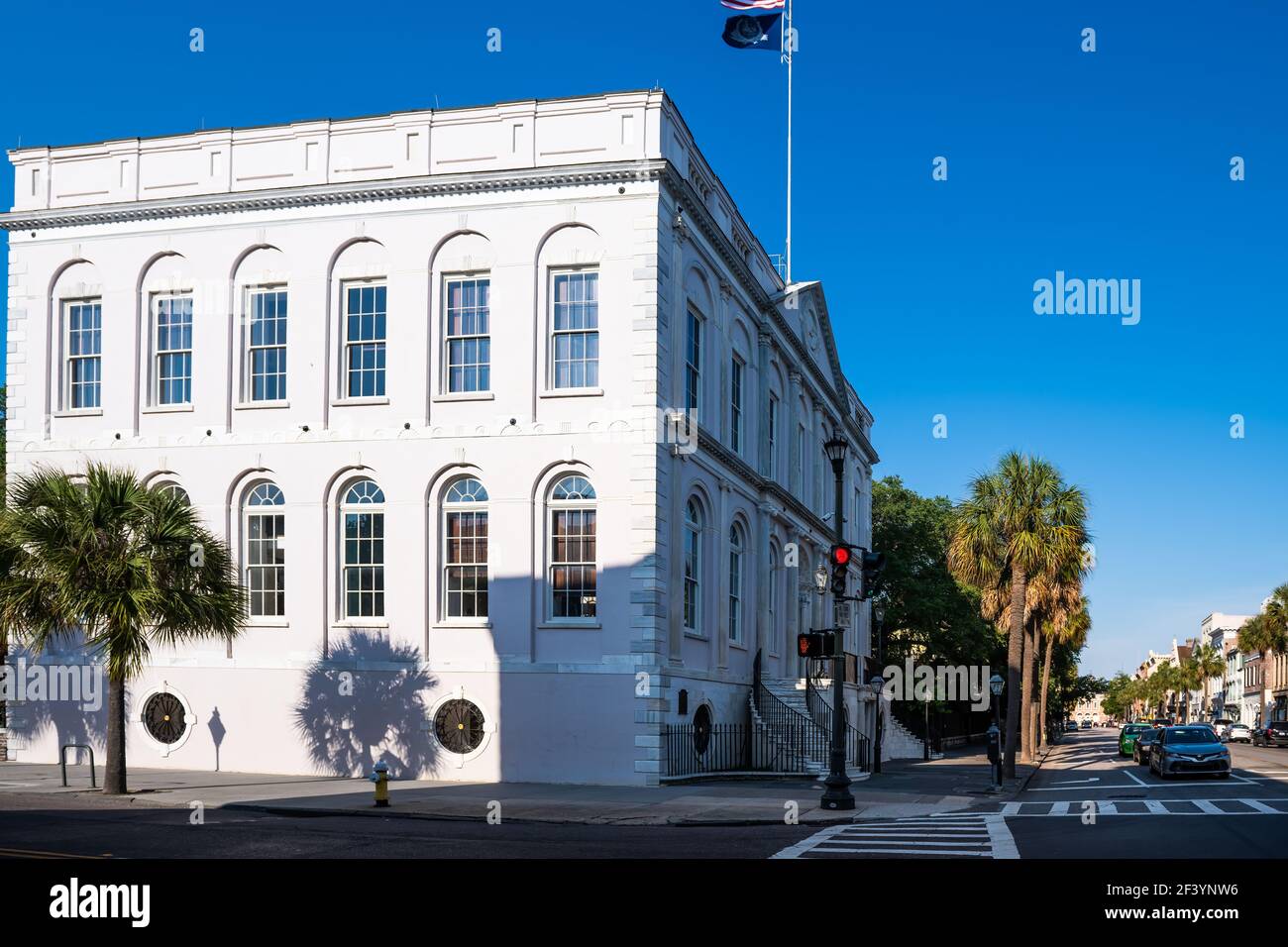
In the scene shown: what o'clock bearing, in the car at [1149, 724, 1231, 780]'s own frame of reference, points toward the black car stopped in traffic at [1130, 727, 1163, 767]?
the black car stopped in traffic at [1130, 727, 1163, 767] is roughly at 6 o'clock from the car at [1149, 724, 1231, 780].

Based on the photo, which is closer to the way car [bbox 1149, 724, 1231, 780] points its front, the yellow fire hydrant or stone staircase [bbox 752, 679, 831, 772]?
the yellow fire hydrant

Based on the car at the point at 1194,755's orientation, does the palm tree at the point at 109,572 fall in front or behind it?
in front

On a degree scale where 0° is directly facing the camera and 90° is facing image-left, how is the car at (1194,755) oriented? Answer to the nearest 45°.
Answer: approximately 0°

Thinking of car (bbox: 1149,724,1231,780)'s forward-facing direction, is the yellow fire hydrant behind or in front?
in front
